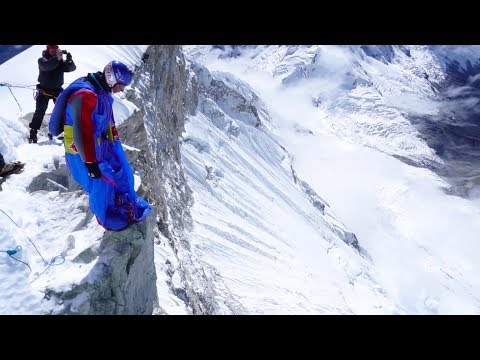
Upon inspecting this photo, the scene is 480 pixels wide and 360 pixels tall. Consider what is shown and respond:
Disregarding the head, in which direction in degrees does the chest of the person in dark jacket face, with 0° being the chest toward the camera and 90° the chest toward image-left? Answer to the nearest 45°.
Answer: approximately 315°
